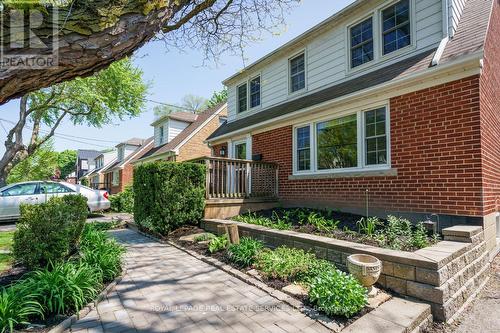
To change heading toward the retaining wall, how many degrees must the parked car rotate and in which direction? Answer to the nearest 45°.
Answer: approximately 135° to its left

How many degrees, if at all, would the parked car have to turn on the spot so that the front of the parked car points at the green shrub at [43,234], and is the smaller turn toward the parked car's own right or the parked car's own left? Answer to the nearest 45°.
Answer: approximately 90° to the parked car's own left

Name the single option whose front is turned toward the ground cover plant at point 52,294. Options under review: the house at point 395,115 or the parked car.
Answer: the house

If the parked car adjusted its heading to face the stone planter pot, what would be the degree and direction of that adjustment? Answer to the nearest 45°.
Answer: approximately 90° to its left

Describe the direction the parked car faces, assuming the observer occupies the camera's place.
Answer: facing to the left of the viewer

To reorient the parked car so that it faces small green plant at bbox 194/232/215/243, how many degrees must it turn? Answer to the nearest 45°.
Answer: approximately 135° to its left

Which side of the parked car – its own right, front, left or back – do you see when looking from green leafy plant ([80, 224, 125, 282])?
left

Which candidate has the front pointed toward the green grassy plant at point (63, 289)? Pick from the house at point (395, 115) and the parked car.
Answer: the house

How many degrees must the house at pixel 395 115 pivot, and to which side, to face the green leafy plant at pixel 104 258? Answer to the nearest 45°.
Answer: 0° — it already faces it

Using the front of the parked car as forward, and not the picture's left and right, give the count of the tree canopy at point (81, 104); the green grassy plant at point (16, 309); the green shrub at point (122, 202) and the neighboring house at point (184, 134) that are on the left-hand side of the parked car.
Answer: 1

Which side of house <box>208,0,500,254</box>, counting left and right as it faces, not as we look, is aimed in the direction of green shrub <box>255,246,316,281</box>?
front

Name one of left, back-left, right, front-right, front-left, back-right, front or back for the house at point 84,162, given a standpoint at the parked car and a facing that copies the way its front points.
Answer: right

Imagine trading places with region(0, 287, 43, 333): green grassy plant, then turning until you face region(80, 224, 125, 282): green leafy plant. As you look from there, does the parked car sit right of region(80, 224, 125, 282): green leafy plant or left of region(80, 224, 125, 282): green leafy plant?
left

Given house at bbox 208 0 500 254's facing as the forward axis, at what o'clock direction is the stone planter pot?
The stone planter pot is roughly at 11 o'clock from the house.

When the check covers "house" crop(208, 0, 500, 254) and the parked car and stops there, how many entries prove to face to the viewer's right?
0

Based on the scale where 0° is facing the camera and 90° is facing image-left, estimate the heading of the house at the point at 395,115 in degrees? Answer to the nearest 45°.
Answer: approximately 45°

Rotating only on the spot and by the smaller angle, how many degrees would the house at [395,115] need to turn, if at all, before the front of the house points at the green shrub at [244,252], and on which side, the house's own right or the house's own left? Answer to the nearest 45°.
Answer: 0° — it already faces it
